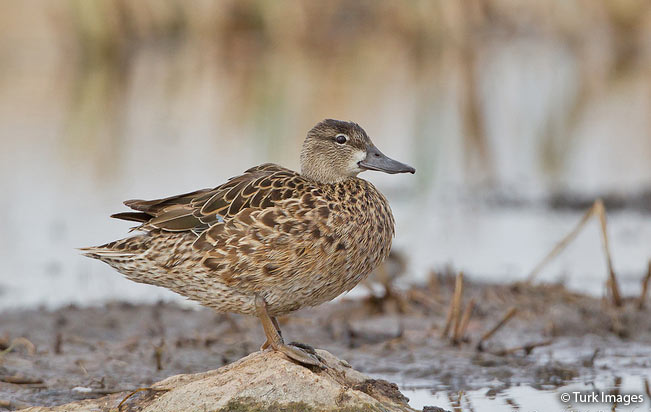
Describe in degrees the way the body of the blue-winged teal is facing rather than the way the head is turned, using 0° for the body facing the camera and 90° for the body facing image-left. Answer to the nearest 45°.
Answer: approximately 270°

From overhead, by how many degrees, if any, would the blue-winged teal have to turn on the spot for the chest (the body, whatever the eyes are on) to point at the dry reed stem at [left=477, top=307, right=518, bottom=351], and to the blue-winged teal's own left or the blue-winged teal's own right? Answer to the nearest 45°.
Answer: approximately 45° to the blue-winged teal's own left

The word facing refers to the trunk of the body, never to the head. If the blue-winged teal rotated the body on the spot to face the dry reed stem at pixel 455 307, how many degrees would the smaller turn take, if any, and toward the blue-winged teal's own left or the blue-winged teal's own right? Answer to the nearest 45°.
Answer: approximately 45° to the blue-winged teal's own left

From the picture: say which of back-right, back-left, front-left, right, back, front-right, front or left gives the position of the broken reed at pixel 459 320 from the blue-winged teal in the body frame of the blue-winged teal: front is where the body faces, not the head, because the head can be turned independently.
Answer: front-left
